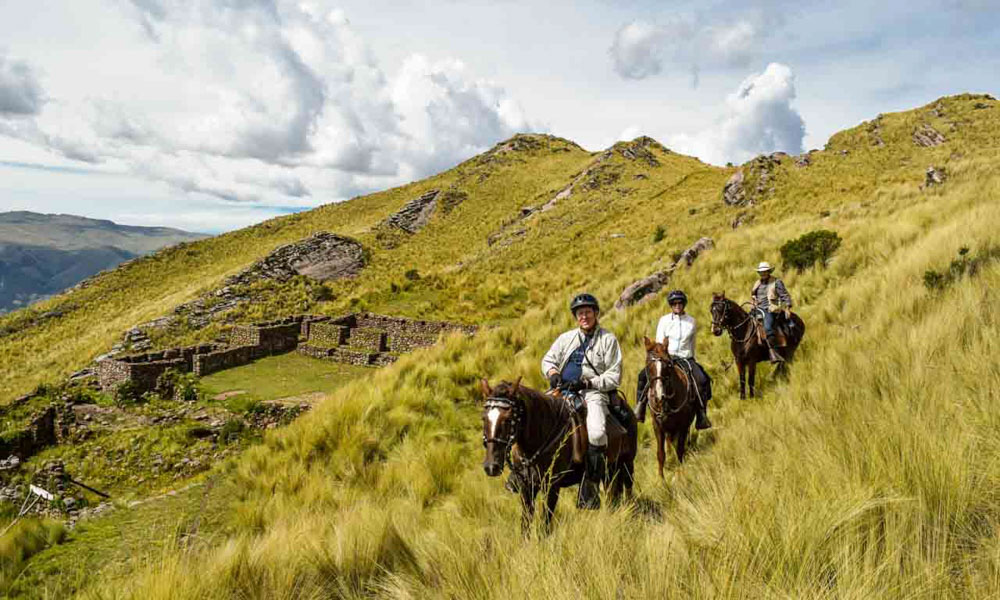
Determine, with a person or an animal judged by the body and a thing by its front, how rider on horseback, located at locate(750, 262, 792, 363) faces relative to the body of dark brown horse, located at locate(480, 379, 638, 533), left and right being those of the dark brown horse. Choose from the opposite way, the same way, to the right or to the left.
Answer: the same way

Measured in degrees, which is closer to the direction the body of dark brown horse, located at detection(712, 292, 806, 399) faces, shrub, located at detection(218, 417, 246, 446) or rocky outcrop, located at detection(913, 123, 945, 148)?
the shrub

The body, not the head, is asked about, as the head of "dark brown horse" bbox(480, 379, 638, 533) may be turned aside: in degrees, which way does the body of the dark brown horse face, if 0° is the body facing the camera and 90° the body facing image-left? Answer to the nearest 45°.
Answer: approximately 45°

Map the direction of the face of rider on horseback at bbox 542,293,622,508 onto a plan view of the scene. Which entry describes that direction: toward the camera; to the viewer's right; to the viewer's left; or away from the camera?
toward the camera

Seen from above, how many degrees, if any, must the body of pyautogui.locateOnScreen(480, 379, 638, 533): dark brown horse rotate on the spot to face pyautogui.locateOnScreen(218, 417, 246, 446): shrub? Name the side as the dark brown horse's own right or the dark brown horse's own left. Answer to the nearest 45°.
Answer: approximately 90° to the dark brown horse's own right

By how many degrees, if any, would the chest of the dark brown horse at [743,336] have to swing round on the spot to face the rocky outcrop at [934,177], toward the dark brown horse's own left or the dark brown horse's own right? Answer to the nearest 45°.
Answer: approximately 135° to the dark brown horse's own right

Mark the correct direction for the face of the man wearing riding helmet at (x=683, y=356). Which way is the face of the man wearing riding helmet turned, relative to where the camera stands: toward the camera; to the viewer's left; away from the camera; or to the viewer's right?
toward the camera

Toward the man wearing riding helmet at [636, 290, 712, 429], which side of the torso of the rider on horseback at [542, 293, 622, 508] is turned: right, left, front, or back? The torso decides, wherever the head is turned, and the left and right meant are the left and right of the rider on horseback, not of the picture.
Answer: back

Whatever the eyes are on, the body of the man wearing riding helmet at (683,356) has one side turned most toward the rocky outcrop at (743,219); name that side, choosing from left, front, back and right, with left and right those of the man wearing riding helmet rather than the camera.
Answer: back

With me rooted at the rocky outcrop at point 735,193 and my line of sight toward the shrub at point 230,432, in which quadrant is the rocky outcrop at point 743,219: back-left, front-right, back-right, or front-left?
front-left

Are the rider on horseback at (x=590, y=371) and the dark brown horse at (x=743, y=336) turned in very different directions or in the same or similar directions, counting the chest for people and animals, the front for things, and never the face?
same or similar directions

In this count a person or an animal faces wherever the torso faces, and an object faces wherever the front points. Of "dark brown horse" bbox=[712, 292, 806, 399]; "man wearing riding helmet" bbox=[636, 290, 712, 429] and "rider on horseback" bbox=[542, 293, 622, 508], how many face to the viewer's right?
0

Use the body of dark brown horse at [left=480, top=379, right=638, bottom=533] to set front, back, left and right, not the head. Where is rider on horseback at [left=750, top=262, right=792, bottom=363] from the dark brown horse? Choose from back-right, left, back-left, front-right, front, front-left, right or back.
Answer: back

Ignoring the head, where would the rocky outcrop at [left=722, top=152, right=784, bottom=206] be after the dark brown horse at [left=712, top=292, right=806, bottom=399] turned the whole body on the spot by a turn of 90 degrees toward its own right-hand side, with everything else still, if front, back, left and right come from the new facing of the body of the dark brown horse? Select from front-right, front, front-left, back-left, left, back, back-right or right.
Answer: front-right

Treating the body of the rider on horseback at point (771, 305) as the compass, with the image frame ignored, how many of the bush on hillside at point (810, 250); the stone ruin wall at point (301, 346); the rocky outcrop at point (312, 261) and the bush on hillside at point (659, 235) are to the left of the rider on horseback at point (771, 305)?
0

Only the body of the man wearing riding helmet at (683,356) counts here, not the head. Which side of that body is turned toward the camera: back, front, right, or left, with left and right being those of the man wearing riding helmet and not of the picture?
front

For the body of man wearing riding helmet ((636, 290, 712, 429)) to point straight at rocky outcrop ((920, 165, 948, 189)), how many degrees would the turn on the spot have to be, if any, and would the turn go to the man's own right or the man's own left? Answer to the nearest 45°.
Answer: approximately 135° to the man's own left

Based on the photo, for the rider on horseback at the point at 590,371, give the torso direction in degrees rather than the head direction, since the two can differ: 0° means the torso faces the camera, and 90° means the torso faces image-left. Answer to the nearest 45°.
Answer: approximately 45°
